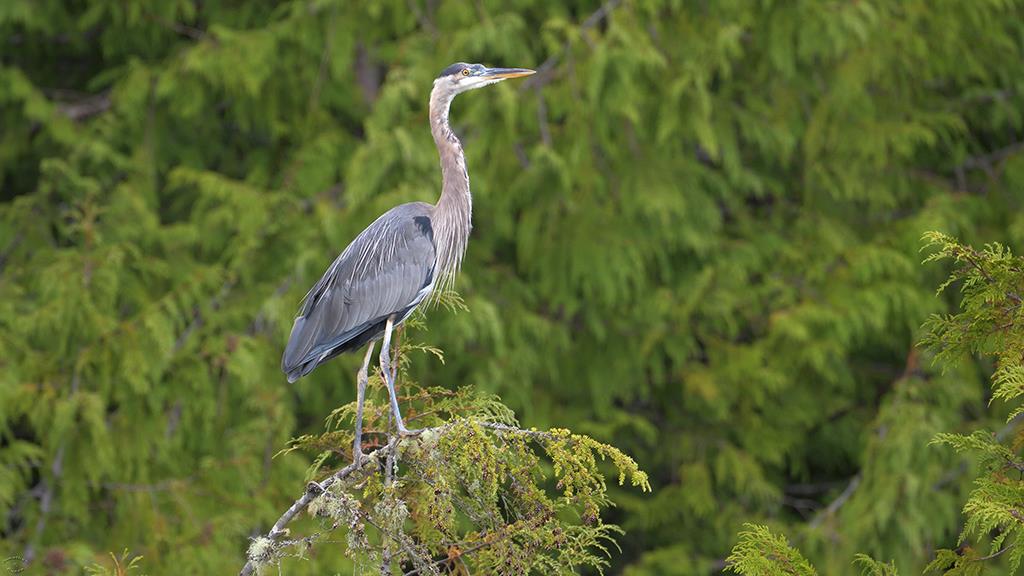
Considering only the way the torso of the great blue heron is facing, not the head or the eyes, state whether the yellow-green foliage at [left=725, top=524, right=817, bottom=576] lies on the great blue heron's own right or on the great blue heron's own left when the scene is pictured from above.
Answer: on the great blue heron's own right

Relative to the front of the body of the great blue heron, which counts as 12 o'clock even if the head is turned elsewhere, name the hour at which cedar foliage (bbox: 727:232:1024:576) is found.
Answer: The cedar foliage is roughly at 12 o'clock from the great blue heron.

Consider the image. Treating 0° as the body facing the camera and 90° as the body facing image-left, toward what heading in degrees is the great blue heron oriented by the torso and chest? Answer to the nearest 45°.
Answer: approximately 270°
